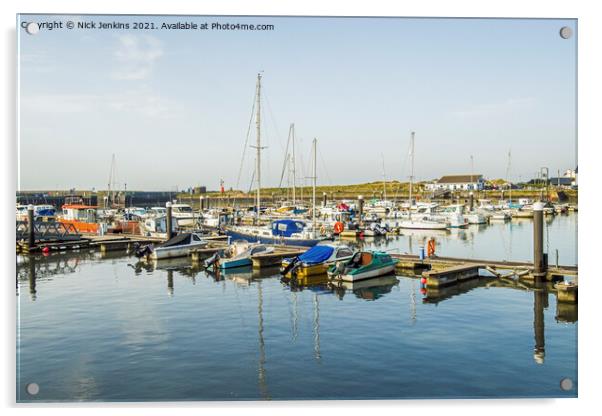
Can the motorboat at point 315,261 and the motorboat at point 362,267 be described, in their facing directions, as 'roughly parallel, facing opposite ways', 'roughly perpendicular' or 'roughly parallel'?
roughly parallel

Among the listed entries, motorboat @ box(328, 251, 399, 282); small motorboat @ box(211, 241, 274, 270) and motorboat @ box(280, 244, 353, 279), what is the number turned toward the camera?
0

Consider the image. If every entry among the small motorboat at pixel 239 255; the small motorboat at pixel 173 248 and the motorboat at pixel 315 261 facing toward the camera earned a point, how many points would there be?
0
